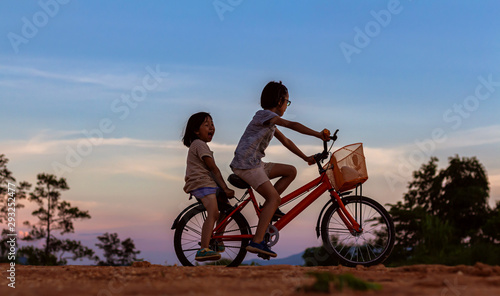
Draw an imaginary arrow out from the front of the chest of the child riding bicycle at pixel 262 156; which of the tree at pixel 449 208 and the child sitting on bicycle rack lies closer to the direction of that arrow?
the tree

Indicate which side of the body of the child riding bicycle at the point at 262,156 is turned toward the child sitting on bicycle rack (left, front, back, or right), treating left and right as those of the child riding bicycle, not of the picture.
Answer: back

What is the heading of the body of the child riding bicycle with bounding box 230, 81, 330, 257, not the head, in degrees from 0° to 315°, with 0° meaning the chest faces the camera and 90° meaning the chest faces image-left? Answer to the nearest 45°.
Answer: approximately 270°

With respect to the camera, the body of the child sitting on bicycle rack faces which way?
to the viewer's right

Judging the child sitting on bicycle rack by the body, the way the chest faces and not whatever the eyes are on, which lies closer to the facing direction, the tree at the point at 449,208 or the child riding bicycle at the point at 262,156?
the child riding bicycle

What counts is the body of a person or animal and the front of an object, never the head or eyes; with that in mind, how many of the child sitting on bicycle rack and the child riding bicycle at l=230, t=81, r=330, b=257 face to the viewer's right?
2

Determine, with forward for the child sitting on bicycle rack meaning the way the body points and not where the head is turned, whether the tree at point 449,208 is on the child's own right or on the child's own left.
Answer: on the child's own left

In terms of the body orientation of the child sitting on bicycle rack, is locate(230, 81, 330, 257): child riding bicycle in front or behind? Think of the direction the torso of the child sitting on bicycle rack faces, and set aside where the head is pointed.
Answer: in front
